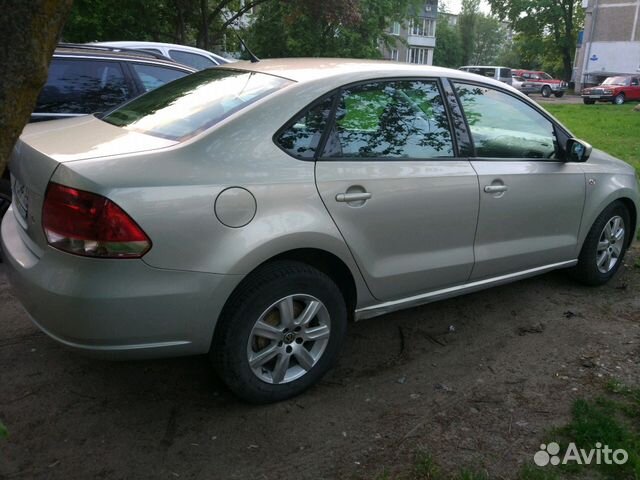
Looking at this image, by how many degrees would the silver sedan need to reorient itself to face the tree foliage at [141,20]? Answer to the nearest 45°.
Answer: approximately 45° to its left

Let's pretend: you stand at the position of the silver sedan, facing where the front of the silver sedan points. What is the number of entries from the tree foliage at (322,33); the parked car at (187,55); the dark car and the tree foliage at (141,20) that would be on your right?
0

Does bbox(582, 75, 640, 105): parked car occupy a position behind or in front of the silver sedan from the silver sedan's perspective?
in front

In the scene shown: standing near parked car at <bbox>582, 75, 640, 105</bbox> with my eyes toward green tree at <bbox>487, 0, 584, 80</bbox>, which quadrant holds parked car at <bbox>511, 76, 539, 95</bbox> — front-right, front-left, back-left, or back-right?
front-left

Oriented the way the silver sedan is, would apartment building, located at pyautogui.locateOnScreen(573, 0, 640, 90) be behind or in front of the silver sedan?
in front

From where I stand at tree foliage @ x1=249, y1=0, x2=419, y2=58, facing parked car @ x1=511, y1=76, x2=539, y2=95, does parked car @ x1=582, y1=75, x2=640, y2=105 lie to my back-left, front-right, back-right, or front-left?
front-right

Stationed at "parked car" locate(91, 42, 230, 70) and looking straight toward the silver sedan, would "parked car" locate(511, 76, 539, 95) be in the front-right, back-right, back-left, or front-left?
back-left

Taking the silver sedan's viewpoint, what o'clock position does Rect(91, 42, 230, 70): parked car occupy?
The parked car is roughly at 10 o'clock from the silver sedan.

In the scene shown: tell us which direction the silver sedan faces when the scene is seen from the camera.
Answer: facing away from the viewer and to the right of the viewer

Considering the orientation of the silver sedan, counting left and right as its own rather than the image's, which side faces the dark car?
left

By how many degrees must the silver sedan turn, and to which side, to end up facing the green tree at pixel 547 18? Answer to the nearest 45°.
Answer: approximately 45° to its left

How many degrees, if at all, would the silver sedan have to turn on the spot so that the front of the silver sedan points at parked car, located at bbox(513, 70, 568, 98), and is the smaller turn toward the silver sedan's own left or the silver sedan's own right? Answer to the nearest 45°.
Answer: approximately 45° to the silver sedan's own left

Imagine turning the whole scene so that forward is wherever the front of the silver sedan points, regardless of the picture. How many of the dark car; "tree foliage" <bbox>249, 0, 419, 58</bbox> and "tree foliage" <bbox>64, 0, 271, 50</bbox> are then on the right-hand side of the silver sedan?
0

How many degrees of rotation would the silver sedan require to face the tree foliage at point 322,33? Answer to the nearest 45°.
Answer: approximately 45° to its left

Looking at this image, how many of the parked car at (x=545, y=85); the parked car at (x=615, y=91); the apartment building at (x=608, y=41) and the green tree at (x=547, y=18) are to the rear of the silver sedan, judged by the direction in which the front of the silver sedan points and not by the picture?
0
